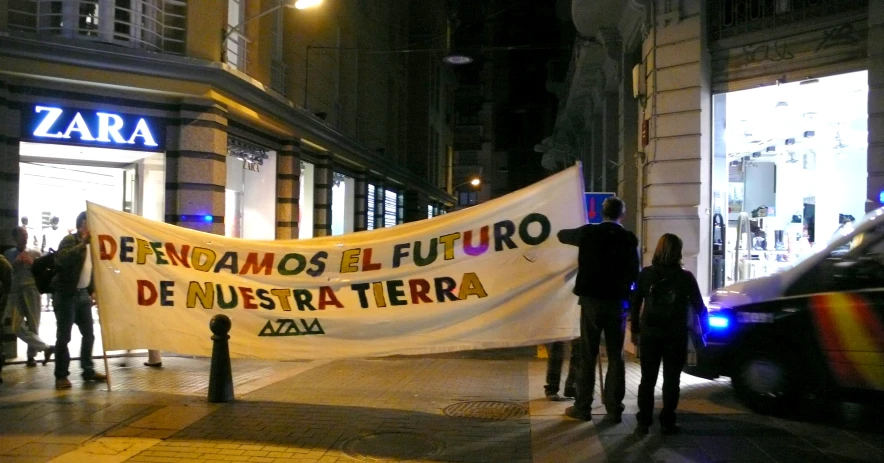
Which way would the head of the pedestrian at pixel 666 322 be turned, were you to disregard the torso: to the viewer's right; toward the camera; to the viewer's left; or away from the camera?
away from the camera

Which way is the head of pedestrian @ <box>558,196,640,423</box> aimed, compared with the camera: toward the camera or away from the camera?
away from the camera

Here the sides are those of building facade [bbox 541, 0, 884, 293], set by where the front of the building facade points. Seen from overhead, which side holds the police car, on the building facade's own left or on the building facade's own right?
on the building facade's own left

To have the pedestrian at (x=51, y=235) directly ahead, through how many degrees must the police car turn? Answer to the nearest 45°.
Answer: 0° — it already faces them

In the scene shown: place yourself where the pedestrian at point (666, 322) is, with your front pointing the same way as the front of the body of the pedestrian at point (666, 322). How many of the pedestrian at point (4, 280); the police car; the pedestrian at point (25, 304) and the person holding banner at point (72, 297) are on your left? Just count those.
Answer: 3

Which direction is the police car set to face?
to the viewer's left

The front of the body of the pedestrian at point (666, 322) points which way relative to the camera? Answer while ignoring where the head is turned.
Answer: away from the camera

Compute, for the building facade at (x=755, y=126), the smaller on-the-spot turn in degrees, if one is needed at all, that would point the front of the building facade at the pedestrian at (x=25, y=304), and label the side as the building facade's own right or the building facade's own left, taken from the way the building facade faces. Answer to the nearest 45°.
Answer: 0° — it already faces them

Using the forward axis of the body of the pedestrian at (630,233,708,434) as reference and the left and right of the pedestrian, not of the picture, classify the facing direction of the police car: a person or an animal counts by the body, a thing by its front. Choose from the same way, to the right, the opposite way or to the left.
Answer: to the left

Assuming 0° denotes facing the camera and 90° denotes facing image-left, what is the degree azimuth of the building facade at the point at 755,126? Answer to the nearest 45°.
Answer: approximately 45°

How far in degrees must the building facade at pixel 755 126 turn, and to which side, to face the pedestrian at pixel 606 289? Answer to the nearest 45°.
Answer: approximately 45° to its left
